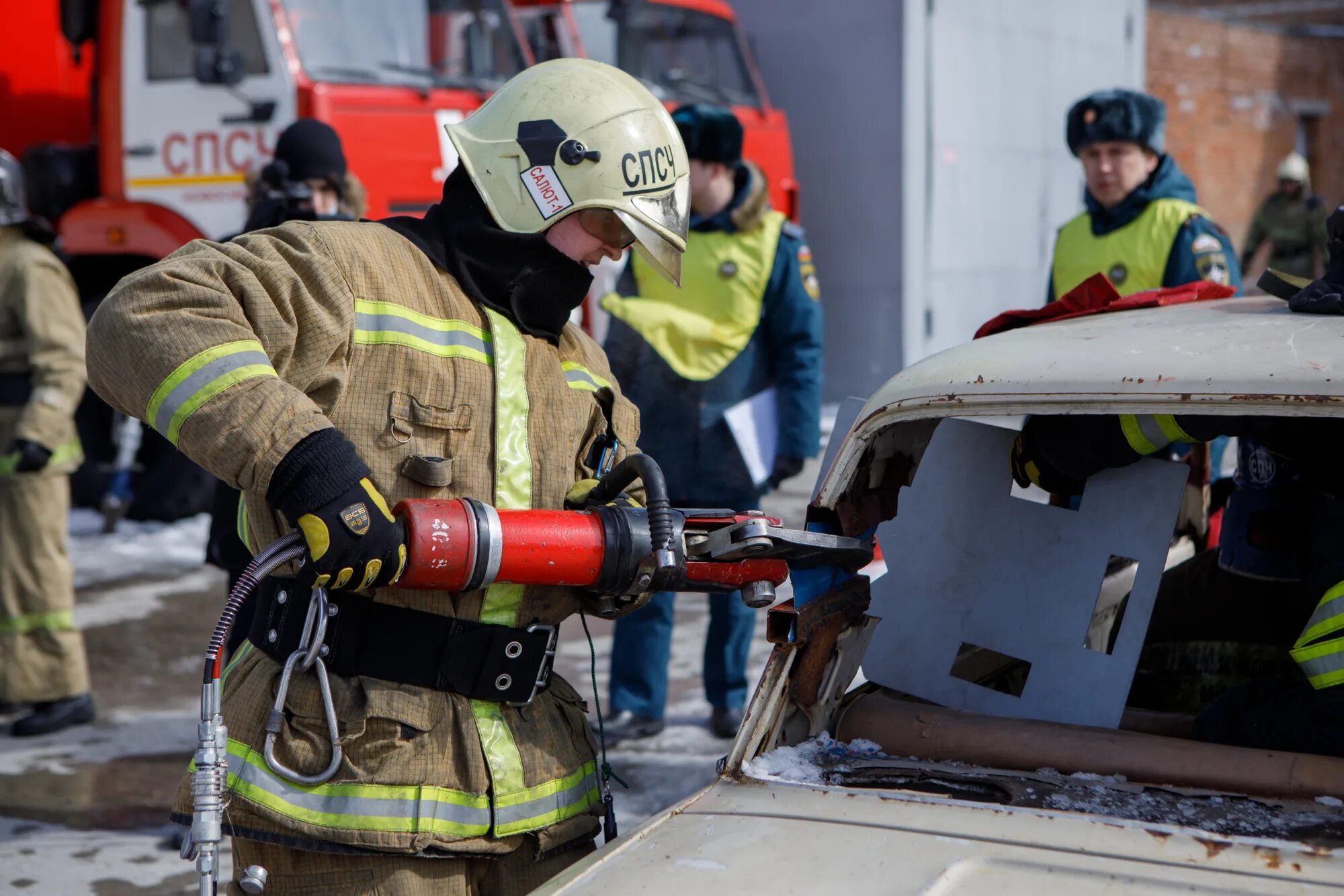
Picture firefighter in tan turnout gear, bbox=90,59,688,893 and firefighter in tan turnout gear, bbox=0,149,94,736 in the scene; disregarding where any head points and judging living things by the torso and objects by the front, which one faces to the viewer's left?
firefighter in tan turnout gear, bbox=0,149,94,736

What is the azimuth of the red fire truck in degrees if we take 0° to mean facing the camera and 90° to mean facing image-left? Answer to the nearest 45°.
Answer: approximately 315°

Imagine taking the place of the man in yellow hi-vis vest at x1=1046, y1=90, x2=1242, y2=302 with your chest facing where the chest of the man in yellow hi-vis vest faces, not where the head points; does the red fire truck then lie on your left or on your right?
on your right

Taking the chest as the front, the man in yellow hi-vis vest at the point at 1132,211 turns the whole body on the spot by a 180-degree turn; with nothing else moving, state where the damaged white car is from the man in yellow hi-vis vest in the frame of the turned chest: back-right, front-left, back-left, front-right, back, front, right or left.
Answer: back-right

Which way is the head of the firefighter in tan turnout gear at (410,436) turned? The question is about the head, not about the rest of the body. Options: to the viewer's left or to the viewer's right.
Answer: to the viewer's right

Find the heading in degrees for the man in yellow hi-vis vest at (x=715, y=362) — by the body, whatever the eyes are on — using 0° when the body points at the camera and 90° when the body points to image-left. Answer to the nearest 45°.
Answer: approximately 45°

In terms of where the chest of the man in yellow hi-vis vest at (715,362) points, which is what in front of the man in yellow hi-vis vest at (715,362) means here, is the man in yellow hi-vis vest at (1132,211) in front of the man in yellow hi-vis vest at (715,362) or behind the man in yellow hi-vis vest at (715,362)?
behind

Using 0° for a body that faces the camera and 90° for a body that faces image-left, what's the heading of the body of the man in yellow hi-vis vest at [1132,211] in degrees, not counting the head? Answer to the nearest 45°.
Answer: approximately 45°

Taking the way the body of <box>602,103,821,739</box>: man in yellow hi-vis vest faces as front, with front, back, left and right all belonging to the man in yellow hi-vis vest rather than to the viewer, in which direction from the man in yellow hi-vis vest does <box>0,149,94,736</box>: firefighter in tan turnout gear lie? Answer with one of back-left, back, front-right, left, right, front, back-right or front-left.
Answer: front-right

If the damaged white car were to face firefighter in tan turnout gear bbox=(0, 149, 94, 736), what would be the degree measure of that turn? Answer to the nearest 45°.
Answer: approximately 90° to its right

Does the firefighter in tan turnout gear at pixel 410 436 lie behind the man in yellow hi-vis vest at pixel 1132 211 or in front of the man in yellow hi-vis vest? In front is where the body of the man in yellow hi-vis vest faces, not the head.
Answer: in front

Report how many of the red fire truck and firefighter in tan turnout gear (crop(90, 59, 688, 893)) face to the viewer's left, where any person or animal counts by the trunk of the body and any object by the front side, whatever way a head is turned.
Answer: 0

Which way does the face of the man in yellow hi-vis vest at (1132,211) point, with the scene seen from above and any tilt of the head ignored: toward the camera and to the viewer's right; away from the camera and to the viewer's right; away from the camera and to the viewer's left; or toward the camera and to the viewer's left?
toward the camera and to the viewer's left
